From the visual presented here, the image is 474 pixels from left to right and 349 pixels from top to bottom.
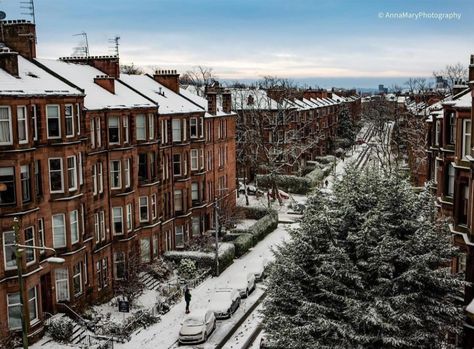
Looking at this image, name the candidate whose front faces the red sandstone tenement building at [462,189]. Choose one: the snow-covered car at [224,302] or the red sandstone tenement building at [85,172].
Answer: the red sandstone tenement building at [85,172]

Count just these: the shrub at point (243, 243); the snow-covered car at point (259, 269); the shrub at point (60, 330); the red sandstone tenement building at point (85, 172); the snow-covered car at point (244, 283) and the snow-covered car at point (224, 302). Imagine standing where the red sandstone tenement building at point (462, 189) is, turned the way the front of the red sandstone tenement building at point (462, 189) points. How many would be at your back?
0

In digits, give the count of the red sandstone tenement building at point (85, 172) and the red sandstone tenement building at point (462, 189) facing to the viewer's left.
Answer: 1

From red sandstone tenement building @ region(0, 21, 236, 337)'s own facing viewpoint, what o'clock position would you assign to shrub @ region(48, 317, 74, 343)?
The shrub is roughly at 2 o'clock from the red sandstone tenement building.

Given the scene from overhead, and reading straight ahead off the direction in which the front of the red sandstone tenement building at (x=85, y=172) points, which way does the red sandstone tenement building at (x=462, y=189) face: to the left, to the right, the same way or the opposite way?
the opposite way

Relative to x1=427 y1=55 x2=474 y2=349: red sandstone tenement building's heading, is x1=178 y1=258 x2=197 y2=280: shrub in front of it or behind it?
in front

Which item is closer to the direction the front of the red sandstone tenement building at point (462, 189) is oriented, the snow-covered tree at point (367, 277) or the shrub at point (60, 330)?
the shrub

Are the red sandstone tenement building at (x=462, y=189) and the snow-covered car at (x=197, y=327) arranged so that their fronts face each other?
no

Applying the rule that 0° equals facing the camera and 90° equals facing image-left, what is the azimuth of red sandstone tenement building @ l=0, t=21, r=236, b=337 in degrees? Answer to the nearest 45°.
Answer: approximately 315°

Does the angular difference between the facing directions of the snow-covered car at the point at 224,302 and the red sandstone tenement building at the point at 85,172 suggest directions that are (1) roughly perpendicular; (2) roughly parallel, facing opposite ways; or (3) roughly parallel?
roughly perpendicular
